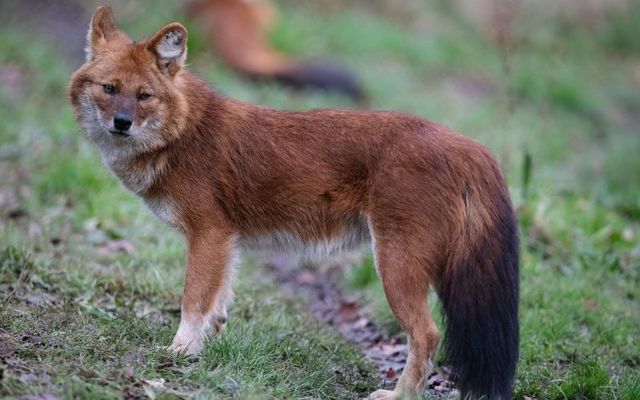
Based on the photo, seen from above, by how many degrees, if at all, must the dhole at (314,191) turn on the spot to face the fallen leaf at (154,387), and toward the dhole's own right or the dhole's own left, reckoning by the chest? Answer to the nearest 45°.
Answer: approximately 45° to the dhole's own left

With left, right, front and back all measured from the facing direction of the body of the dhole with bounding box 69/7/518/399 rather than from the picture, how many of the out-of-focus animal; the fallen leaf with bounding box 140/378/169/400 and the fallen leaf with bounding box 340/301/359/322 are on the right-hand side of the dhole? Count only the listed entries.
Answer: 2

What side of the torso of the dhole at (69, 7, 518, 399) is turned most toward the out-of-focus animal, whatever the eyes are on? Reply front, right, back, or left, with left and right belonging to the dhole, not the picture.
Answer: right

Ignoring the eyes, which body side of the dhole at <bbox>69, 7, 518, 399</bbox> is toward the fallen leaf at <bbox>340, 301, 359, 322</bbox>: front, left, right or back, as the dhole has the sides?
right

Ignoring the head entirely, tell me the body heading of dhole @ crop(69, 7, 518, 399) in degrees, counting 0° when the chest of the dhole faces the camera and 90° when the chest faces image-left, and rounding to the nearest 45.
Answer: approximately 90°

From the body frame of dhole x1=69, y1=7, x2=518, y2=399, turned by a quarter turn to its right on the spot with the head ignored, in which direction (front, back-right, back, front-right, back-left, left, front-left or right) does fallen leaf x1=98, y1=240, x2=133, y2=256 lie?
front-left

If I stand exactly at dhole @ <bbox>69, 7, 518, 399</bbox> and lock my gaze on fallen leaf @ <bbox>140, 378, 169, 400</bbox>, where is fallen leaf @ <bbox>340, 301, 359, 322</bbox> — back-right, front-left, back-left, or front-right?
back-right
